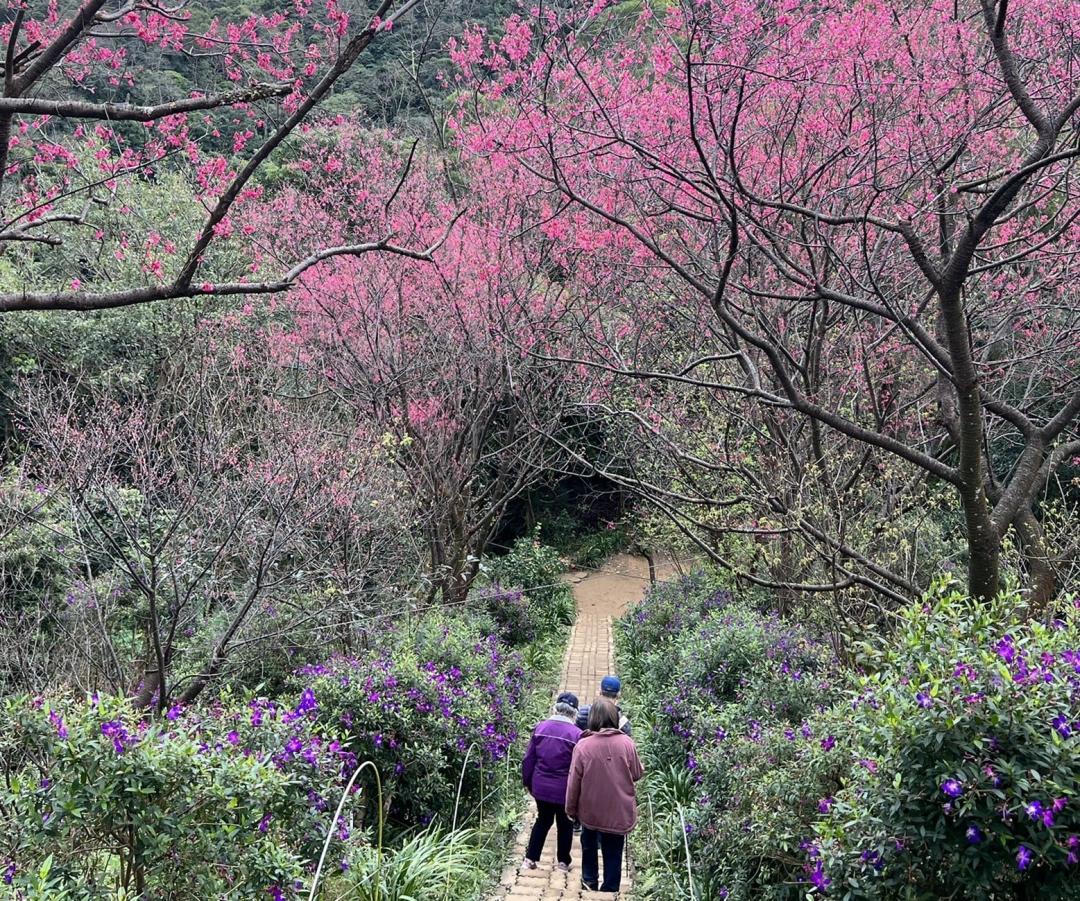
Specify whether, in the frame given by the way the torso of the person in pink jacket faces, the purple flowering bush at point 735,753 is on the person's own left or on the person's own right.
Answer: on the person's own right

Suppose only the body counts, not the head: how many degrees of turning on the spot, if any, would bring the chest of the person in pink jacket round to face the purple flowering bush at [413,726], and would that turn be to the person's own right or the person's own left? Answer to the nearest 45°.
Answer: approximately 45° to the person's own left

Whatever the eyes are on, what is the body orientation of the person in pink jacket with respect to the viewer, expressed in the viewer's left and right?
facing away from the viewer

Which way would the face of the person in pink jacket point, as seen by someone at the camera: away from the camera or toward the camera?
away from the camera
